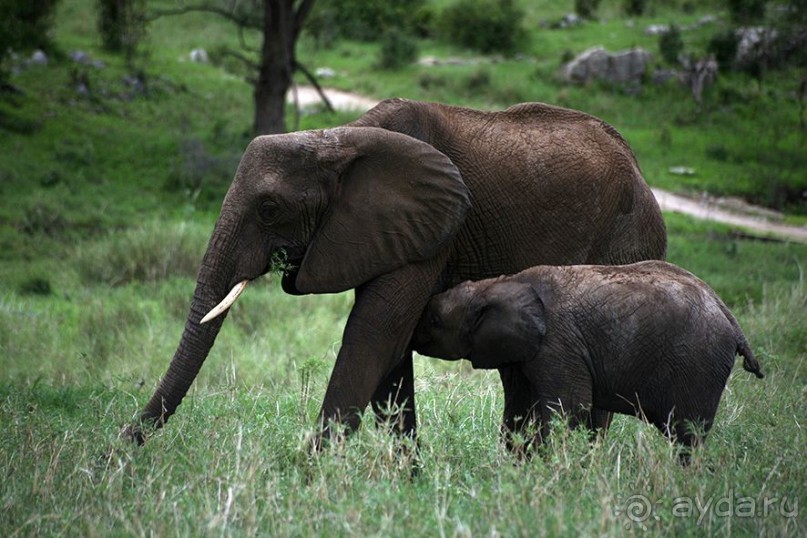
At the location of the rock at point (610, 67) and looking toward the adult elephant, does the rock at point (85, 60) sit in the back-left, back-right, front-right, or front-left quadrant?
front-right

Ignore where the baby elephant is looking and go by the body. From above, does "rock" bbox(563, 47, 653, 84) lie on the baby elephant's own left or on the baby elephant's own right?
on the baby elephant's own right

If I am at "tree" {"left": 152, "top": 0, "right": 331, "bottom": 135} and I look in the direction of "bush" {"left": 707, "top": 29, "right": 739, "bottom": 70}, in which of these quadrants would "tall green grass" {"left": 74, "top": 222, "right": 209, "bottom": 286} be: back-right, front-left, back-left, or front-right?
back-right

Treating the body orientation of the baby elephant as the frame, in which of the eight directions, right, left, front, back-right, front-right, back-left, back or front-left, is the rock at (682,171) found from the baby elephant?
right

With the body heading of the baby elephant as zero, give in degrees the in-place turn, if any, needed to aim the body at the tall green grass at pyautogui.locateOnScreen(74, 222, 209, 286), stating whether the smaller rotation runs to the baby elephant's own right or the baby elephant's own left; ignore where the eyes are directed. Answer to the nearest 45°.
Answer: approximately 45° to the baby elephant's own right

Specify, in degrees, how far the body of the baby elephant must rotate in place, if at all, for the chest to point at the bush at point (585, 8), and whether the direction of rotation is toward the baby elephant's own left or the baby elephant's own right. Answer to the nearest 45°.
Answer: approximately 90° to the baby elephant's own right

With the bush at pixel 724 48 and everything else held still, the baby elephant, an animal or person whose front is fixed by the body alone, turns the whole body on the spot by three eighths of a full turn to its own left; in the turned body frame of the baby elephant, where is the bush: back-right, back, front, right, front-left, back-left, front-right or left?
back-left

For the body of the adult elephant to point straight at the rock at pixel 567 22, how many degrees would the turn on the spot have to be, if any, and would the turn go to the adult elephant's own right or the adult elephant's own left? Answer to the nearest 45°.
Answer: approximately 90° to the adult elephant's own right

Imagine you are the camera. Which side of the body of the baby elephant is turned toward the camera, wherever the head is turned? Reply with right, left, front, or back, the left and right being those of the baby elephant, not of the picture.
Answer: left

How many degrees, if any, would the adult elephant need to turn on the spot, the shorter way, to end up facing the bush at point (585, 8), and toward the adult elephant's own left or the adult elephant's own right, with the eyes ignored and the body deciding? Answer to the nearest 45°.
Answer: approximately 90° to the adult elephant's own right

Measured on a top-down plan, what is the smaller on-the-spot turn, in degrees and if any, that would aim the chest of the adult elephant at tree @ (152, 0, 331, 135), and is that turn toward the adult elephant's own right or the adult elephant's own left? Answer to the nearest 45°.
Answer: approximately 90° to the adult elephant's own right

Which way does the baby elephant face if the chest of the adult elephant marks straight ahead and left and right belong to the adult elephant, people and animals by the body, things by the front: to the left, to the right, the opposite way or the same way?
the same way

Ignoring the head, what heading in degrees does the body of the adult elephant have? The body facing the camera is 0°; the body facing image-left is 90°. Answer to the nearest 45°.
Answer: approximately 90°

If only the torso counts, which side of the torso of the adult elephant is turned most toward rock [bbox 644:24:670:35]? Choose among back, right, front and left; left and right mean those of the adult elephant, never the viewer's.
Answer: right

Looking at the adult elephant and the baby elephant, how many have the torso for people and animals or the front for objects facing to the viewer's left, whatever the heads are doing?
2

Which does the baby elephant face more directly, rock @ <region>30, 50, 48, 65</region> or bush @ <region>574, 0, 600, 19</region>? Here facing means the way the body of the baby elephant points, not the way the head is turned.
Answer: the rock

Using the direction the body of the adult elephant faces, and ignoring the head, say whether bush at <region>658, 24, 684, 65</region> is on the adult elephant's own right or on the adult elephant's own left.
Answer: on the adult elephant's own right
